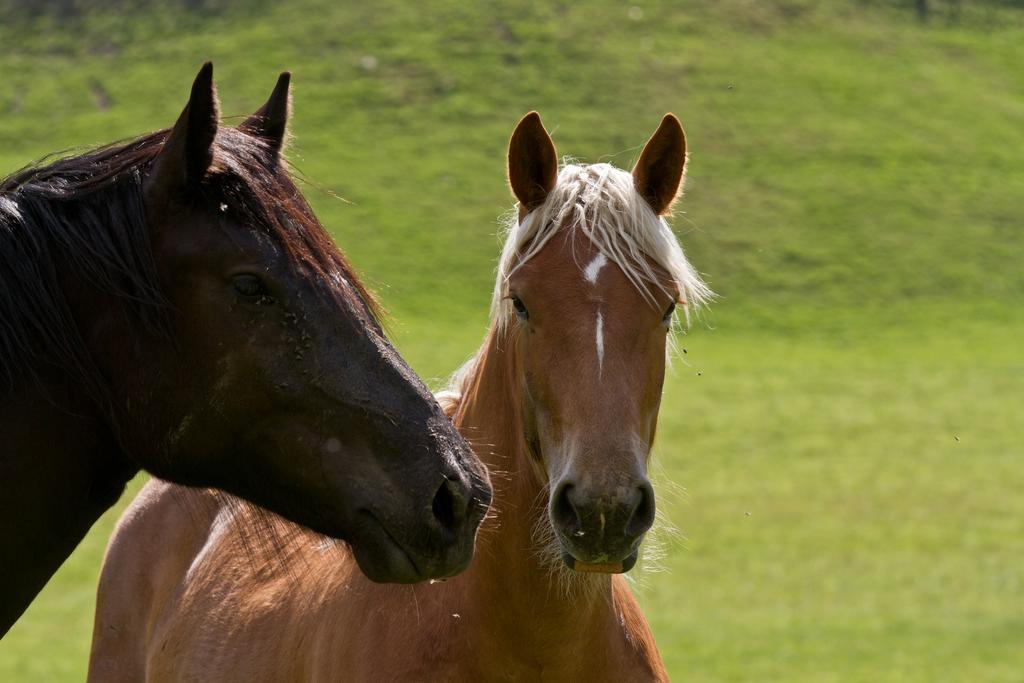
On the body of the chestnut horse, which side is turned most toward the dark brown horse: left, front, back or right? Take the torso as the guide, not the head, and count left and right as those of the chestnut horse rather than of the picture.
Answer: right

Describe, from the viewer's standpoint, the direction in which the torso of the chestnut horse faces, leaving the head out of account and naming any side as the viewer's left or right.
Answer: facing the viewer and to the right of the viewer

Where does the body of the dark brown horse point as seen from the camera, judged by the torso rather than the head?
to the viewer's right

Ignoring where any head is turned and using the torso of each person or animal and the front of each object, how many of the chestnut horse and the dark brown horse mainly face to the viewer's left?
0

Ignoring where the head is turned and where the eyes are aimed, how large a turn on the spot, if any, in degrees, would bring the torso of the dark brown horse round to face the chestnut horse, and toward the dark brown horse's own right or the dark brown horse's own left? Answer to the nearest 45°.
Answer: approximately 45° to the dark brown horse's own left
